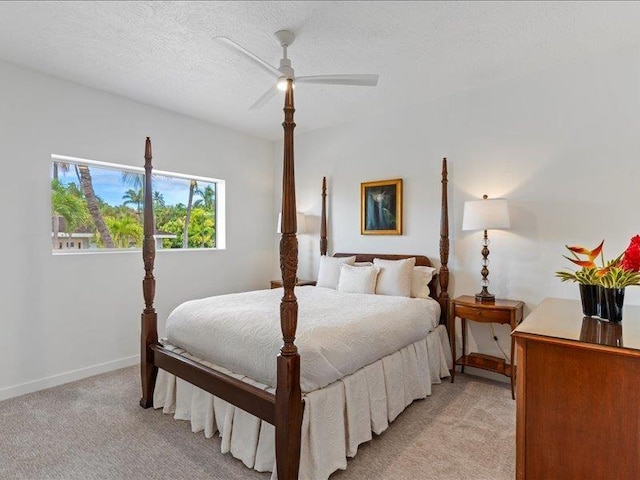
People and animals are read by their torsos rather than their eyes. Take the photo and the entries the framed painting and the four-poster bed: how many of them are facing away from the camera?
0

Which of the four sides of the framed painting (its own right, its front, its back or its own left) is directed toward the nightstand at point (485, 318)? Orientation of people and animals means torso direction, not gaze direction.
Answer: left

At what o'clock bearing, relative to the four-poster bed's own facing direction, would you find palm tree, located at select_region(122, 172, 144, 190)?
The palm tree is roughly at 3 o'clock from the four-poster bed.

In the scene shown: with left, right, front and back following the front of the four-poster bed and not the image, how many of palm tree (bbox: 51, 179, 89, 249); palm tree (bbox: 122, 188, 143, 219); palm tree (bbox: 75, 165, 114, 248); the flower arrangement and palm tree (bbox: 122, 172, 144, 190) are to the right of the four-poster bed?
4

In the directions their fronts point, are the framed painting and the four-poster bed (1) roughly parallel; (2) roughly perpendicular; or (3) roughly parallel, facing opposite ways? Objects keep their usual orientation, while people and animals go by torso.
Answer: roughly parallel

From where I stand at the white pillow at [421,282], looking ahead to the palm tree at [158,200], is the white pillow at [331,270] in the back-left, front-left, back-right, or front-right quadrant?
front-left

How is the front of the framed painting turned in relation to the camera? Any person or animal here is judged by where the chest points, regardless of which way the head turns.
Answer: facing the viewer and to the left of the viewer

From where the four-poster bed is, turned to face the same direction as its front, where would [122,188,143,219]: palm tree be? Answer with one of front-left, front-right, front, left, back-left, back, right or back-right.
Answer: right

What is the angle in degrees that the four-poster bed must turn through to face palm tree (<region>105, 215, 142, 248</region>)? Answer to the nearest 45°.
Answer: approximately 90° to its right

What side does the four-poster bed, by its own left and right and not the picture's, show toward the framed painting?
back

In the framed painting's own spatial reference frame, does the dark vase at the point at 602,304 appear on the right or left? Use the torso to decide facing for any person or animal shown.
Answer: on its left

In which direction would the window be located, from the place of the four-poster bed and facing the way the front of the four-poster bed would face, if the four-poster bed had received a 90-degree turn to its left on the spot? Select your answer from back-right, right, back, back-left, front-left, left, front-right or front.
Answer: back

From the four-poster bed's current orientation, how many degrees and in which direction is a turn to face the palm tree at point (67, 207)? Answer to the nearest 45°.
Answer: approximately 90° to its right
